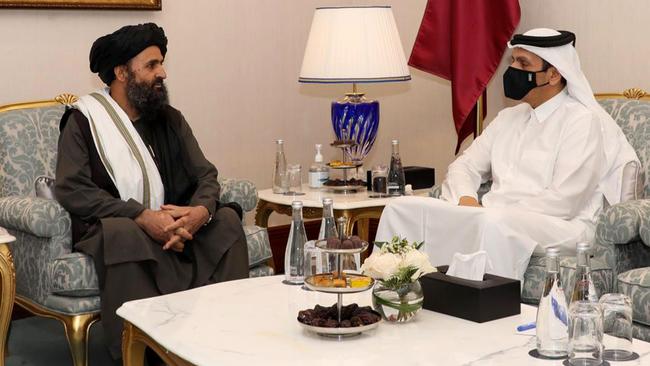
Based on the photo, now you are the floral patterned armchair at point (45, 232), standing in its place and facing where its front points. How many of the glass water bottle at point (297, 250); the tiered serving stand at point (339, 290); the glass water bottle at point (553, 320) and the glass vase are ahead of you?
4

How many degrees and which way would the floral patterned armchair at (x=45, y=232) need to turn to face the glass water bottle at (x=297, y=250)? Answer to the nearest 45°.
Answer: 0° — it already faces it

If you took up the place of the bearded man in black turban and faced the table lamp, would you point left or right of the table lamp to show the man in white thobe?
right

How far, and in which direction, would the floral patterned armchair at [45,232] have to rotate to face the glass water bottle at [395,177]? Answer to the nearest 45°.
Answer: approximately 45° to its left

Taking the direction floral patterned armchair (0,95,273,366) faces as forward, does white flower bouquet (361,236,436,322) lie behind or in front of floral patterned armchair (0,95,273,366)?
in front

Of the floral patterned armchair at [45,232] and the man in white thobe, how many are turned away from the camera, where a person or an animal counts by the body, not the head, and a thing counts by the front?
0

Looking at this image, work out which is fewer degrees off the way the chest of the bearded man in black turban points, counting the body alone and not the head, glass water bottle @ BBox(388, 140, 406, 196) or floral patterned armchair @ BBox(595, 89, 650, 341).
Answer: the floral patterned armchair

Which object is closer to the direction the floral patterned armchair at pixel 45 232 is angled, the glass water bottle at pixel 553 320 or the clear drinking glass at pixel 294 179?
the glass water bottle

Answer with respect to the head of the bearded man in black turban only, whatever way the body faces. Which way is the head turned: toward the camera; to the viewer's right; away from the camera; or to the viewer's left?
to the viewer's right

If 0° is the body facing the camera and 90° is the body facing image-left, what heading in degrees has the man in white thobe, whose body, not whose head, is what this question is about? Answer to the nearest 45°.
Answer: approximately 45°

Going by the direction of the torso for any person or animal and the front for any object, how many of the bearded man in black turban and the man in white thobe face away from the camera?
0

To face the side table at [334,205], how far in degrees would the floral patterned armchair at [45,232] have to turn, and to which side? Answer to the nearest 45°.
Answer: approximately 45° to its left
